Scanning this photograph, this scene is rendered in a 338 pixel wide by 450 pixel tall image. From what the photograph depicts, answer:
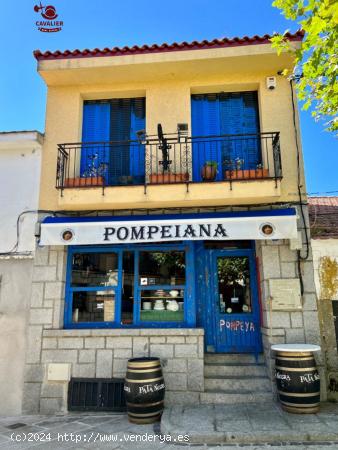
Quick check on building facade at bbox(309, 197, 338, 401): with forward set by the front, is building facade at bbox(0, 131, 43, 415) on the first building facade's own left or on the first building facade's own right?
on the first building facade's own right

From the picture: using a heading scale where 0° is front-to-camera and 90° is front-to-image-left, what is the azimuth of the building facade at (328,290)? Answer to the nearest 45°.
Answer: approximately 0°

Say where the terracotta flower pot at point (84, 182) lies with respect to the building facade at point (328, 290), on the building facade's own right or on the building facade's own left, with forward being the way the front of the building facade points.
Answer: on the building facade's own right

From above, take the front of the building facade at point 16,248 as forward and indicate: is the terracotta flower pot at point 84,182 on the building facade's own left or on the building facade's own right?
on the building facade's own left

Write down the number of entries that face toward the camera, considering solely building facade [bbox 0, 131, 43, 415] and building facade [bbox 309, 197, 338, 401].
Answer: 2

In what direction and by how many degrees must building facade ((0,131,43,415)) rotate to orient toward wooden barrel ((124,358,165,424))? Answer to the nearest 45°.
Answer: approximately 45° to its left

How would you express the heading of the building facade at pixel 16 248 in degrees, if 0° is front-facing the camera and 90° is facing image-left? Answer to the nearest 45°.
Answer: approximately 0°
